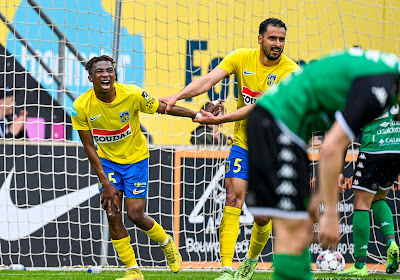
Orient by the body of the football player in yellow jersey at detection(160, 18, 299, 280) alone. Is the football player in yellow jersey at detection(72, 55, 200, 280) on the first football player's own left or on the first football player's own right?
on the first football player's own right

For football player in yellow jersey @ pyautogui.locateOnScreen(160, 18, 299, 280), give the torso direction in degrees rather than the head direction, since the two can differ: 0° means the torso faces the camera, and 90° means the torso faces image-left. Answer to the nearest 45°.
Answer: approximately 0°

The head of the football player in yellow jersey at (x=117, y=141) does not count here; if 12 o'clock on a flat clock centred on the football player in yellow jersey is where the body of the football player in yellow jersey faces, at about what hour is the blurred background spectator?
The blurred background spectator is roughly at 5 o'clock from the football player in yellow jersey.

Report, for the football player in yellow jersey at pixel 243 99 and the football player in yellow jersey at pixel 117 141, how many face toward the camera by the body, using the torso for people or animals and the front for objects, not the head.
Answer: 2

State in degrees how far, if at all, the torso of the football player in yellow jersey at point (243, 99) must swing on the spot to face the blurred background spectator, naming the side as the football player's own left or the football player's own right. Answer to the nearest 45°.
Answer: approximately 135° to the football player's own right

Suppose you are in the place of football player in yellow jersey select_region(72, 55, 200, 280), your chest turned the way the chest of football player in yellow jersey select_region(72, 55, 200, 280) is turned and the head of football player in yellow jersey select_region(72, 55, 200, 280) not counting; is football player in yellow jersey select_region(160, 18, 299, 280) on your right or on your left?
on your left

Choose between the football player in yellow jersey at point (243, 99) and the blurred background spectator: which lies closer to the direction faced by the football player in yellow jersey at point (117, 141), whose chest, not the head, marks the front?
the football player in yellow jersey
